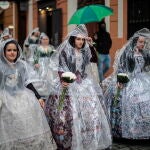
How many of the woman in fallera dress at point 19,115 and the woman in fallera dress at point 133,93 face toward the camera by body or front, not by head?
2

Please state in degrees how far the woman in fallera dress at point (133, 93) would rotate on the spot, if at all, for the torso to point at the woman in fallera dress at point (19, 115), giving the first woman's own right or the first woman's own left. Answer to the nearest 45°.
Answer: approximately 45° to the first woman's own right

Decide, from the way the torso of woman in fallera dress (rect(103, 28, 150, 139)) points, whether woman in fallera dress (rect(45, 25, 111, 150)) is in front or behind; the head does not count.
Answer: in front

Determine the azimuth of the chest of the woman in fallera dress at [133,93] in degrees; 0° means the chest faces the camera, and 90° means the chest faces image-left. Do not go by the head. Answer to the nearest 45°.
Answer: approximately 0°

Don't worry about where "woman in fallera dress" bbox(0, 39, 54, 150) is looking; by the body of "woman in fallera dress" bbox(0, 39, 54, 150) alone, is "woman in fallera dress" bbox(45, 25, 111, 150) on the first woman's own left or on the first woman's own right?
on the first woman's own left

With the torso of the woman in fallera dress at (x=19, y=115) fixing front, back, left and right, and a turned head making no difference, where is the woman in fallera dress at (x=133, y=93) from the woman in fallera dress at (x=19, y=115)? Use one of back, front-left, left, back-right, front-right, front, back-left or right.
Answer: back-left

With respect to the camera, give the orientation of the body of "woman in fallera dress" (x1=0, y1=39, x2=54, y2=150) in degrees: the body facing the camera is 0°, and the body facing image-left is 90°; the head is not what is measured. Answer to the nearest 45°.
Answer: approximately 0°
